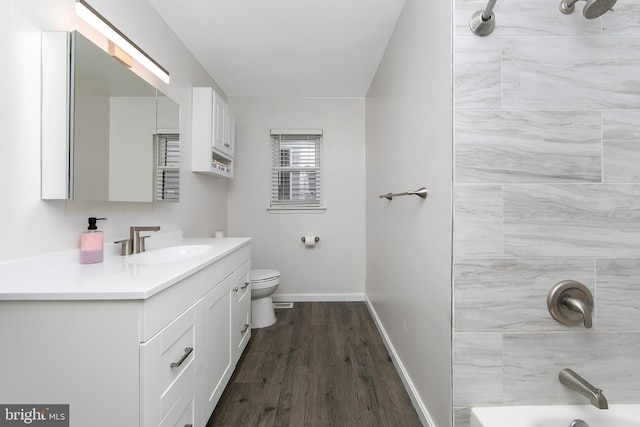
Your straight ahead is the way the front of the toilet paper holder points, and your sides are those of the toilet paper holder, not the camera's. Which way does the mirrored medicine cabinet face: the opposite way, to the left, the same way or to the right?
to the left

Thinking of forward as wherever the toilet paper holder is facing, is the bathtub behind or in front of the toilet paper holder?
in front

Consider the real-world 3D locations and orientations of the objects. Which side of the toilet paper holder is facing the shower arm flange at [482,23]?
front

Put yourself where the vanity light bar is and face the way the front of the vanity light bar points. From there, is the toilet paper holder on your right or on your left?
on your left

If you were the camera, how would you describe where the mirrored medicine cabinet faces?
facing the viewer and to the right of the viewer

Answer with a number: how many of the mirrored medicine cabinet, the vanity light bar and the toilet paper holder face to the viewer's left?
0

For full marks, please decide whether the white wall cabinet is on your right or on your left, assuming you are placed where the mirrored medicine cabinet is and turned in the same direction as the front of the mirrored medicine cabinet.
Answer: on your left

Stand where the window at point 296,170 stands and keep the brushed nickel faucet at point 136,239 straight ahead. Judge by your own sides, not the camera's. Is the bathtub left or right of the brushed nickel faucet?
left

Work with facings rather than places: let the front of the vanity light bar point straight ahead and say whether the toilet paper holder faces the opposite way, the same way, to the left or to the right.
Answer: to the right

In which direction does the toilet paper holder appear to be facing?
toward the camera

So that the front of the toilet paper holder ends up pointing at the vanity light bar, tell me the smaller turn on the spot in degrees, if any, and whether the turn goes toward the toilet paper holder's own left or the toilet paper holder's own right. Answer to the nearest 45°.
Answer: approximately 45° to the toilet paper holder's own right

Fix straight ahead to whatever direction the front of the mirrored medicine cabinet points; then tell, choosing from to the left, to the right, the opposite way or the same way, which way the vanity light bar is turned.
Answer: the same way

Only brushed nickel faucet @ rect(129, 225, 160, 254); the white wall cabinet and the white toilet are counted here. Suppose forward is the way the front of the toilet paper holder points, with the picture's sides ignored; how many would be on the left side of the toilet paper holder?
0

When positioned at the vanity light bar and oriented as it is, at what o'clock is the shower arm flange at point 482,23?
The shower arm flange is roughly at 12 o'clock from the vanity light bar.

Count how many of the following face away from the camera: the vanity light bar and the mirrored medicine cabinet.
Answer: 0
